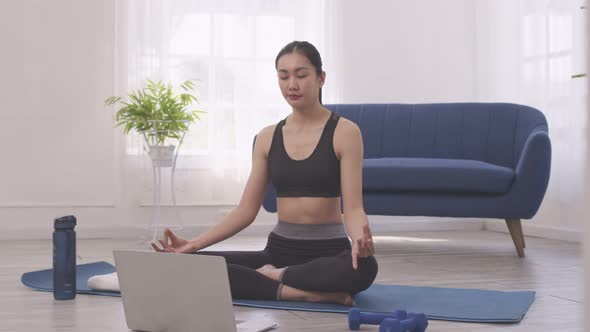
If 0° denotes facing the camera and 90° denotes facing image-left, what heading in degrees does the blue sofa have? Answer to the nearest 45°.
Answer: approximately 0°

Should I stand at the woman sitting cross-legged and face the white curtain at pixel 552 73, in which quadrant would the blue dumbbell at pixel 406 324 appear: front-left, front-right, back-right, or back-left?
back-right

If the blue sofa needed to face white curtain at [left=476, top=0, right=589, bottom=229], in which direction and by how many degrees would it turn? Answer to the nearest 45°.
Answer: approximately 135° to its left

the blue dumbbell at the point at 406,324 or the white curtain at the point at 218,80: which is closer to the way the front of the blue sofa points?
the blue dumbbell

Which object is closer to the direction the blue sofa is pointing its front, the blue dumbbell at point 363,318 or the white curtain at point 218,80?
the blue dumbbell

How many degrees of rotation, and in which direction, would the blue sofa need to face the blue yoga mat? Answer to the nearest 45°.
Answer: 0° — it already faces it
